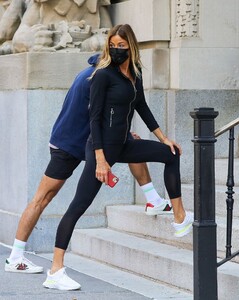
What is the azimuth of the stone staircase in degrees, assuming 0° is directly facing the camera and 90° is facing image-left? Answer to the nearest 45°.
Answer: approximately 45°

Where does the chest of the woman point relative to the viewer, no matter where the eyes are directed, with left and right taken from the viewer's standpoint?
facing the viewer and to the right of the viewer

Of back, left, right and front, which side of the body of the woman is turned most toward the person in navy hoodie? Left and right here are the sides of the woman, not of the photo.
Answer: back

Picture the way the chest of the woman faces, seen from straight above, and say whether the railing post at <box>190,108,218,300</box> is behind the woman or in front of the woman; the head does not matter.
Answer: in front
